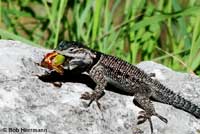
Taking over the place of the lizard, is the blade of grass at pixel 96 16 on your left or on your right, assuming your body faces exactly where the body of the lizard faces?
on your right

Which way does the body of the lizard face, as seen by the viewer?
to the viewer's left
